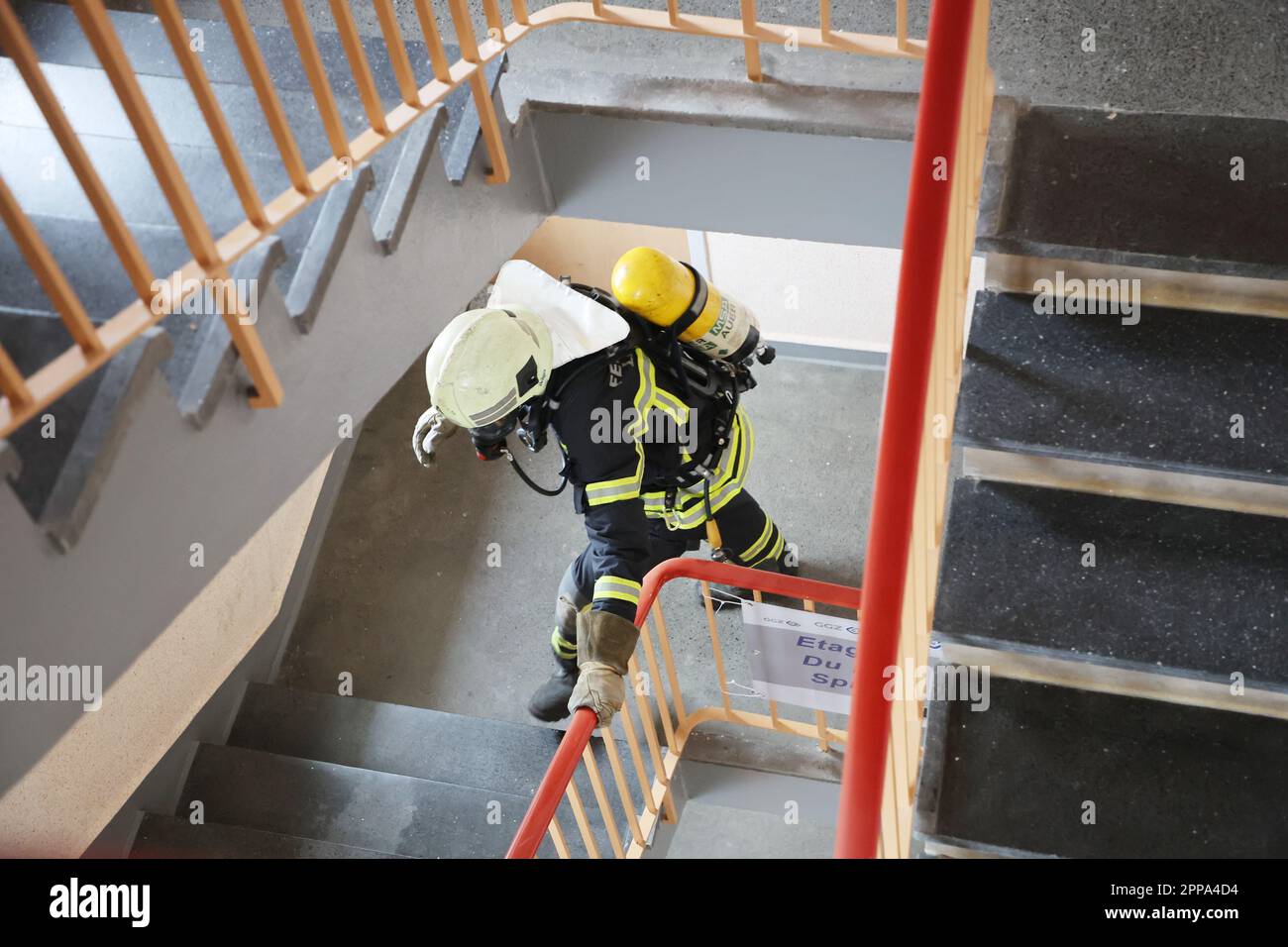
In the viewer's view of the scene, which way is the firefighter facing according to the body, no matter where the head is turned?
to the viewer's left

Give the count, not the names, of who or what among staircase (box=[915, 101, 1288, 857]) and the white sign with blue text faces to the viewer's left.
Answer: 0

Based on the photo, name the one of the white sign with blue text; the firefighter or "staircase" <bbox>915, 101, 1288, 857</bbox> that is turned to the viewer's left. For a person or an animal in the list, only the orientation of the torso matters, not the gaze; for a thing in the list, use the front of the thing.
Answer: the firefighter

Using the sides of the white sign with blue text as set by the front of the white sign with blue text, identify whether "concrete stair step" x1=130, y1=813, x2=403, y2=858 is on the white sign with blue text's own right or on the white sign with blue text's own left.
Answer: on the white sign with blue text's own right
